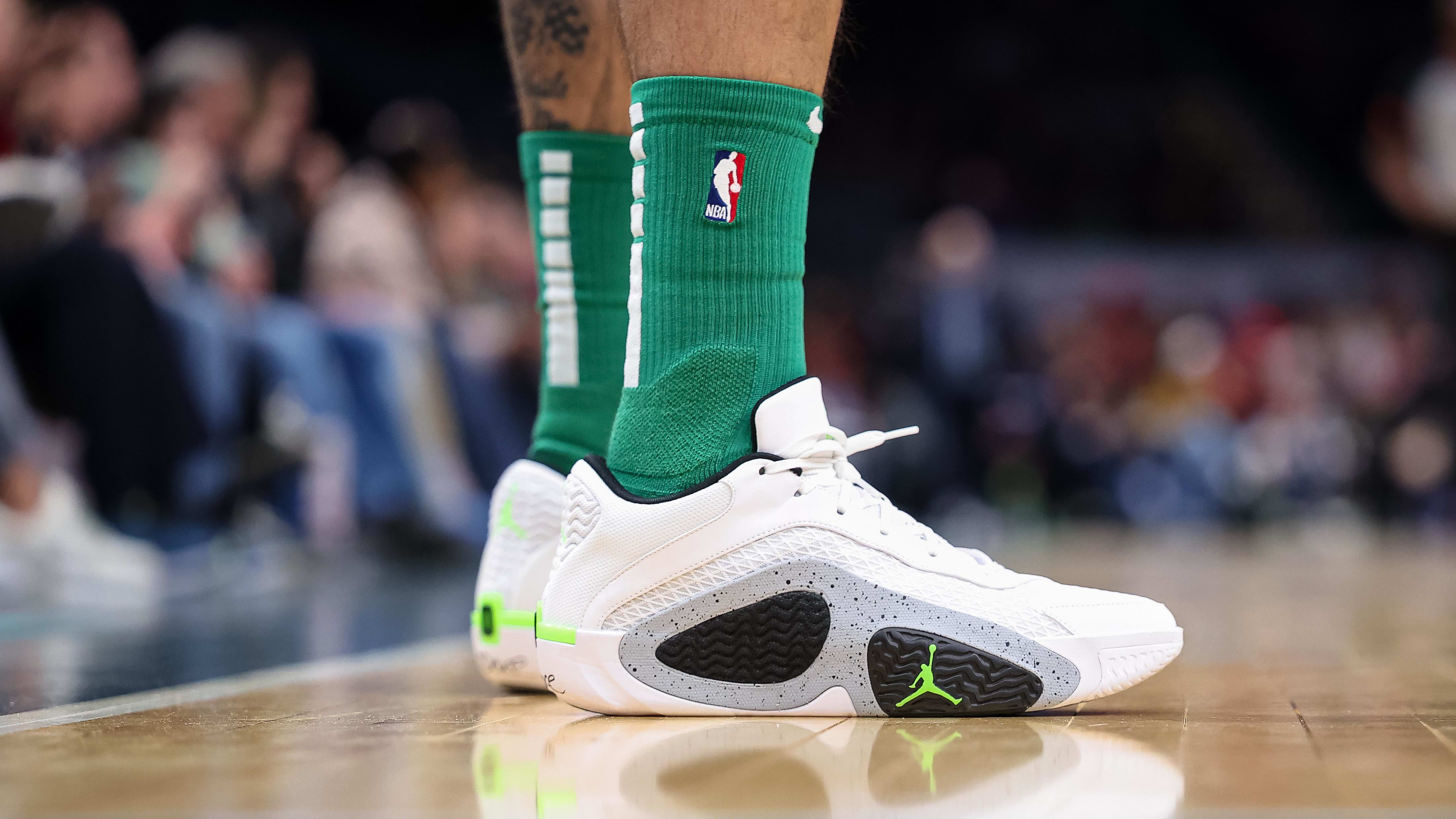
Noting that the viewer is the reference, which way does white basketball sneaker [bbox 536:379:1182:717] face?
facing to the right of the viewer

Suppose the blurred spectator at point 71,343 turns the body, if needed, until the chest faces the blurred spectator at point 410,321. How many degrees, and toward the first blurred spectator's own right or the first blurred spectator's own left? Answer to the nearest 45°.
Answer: approximately 45° to the first blurred spectator's own left
